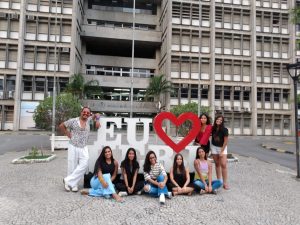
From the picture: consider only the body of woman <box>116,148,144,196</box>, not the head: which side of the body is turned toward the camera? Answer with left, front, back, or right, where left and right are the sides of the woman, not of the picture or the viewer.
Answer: front

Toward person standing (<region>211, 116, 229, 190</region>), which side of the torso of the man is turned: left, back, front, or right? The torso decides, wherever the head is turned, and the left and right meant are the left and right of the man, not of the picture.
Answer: left

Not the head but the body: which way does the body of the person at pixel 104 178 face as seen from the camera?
toward the camera

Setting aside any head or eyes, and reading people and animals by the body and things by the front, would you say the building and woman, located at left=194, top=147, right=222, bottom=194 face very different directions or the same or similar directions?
same or similar directions

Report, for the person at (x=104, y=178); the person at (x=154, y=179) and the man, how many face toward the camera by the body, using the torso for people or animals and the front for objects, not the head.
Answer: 3

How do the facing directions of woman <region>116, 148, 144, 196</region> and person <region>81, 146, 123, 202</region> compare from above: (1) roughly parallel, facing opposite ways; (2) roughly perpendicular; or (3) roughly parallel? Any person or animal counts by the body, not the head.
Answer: roughly parallel

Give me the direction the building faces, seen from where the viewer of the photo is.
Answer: facing the viewer

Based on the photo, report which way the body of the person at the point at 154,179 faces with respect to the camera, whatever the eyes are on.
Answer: toward the camera

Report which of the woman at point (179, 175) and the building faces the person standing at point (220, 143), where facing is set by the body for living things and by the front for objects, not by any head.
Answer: the building

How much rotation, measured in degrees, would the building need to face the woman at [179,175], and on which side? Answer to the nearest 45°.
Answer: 0° — it already faces them

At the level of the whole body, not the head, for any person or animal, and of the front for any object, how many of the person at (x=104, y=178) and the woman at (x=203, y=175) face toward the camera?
2

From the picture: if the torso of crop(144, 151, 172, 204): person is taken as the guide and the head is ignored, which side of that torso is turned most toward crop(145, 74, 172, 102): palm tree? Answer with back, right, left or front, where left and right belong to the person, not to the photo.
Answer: back

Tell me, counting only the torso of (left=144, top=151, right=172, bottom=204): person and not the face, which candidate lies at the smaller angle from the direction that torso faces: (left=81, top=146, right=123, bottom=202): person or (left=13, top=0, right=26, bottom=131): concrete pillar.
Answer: the person
